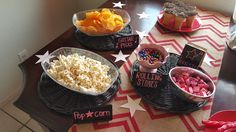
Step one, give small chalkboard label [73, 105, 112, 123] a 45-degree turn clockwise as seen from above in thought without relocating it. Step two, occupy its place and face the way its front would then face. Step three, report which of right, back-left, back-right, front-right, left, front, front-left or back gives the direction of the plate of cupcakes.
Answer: back
